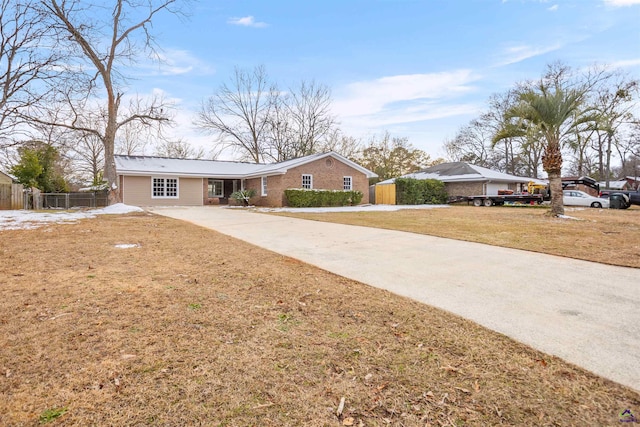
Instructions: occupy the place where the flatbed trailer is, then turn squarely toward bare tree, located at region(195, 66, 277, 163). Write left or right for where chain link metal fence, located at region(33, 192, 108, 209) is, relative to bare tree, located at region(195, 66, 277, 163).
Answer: left

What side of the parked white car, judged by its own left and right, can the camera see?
right
